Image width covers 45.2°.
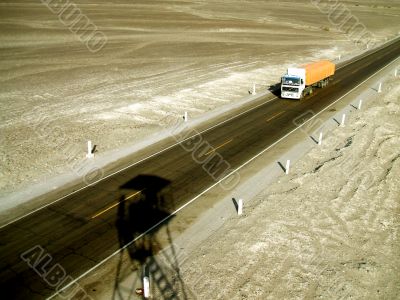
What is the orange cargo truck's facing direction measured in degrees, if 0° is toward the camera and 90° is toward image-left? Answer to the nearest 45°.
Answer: approximately 45°

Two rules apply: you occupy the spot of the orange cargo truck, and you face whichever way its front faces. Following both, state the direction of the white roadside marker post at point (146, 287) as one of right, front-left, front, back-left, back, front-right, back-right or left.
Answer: front-left
